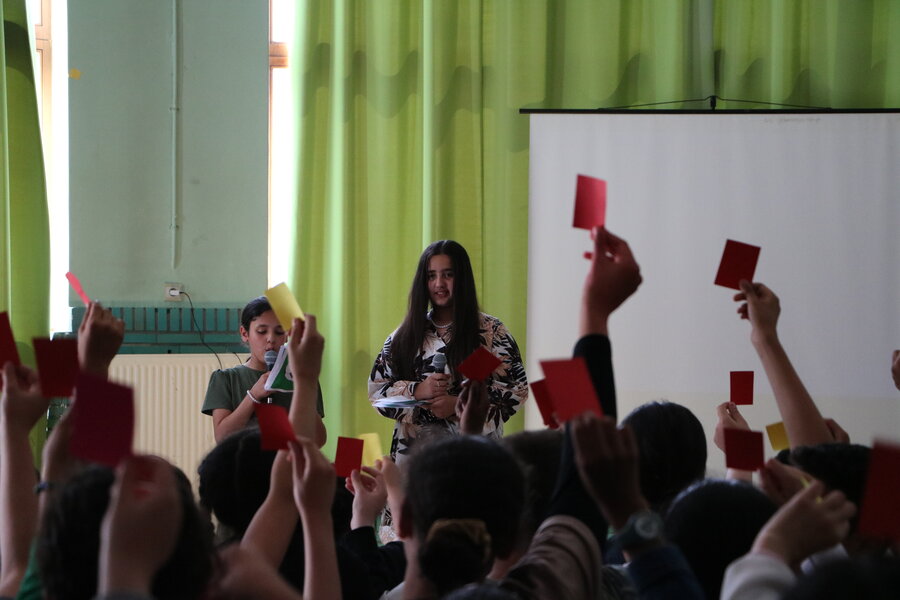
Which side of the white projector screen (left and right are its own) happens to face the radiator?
right

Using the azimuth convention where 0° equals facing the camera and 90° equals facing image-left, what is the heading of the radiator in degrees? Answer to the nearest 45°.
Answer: approximately 0°

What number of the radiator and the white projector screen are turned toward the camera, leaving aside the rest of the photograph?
2

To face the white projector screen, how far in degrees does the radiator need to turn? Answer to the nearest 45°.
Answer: approximately 90° to its left
